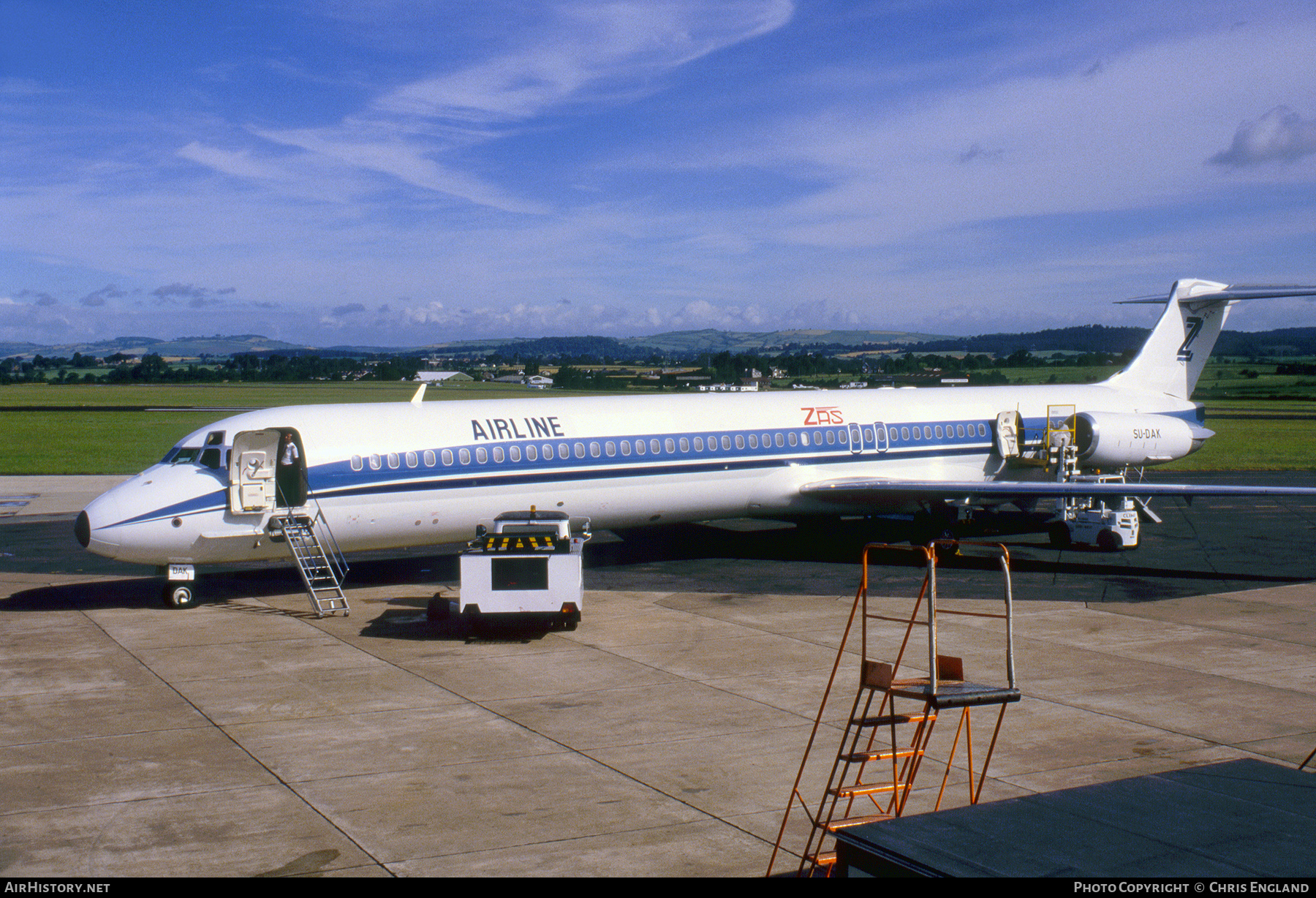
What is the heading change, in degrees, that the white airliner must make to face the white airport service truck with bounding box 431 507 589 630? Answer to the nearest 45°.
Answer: approximately 45° to its left

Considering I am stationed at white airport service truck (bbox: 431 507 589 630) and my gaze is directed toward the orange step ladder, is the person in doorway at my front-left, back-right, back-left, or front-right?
back-right

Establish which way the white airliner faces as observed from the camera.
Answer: facing the viewer and to the left of the viewer

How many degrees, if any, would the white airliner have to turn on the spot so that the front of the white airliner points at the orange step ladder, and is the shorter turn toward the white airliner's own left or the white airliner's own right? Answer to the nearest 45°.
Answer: approximately 45° to the white airliner's own left

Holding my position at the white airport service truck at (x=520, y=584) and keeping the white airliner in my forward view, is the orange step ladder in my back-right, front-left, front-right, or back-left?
back-right
